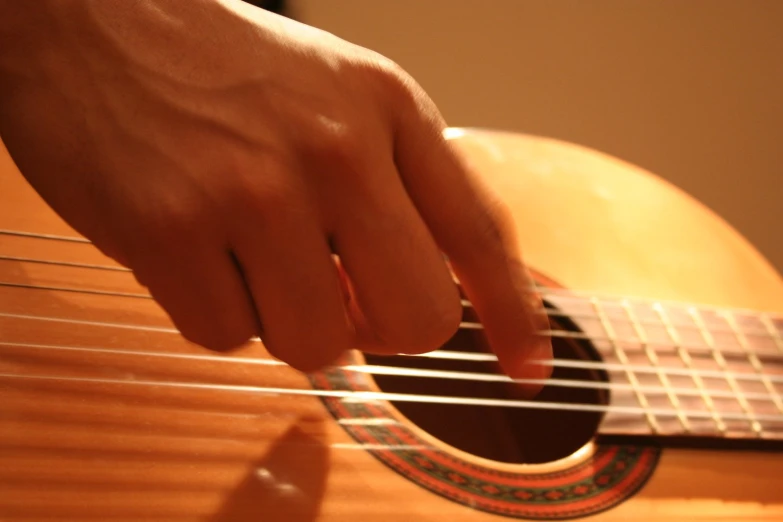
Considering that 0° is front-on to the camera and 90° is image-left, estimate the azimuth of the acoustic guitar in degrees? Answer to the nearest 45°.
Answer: approximately 0°
